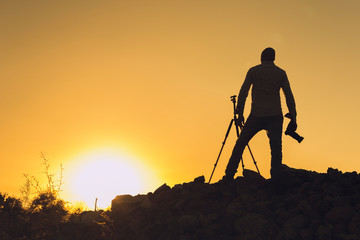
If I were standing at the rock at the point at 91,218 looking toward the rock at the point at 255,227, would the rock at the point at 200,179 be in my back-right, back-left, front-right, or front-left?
front-left

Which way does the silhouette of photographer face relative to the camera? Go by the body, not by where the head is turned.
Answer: away from the camera

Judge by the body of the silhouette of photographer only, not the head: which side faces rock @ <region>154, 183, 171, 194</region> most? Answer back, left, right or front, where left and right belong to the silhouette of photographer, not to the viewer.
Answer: left

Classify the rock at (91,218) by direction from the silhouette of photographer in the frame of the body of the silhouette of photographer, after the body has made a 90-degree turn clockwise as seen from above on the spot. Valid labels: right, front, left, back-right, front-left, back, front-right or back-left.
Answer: back

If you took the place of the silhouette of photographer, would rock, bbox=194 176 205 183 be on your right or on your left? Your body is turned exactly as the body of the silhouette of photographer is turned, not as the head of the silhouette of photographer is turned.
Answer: on your left

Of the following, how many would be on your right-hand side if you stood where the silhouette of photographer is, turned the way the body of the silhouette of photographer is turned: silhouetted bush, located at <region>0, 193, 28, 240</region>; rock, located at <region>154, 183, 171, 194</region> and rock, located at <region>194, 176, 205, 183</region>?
0

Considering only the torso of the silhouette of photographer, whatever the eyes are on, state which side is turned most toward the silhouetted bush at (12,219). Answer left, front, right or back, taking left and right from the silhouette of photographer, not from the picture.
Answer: left
